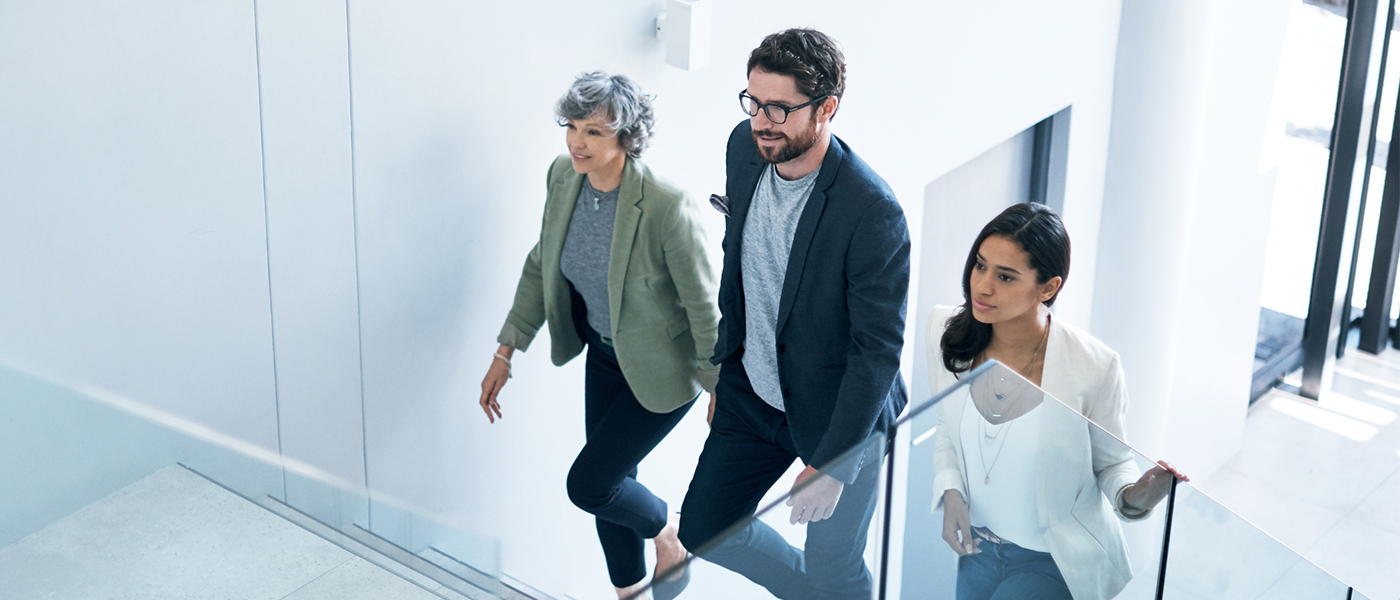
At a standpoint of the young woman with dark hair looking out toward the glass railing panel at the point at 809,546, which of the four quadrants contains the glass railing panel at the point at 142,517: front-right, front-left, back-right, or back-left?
front-right

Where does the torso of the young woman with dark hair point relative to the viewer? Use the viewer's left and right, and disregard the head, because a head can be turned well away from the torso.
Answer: facing the viewer and to the left of the viewer

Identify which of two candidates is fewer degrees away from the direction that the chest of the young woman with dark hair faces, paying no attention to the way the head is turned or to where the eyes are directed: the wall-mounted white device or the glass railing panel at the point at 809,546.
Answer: the glass railing panel

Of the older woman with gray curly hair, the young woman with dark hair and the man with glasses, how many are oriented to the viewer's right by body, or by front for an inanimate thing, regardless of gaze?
0

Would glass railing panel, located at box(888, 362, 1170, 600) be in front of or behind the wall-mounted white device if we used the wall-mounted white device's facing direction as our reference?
in front

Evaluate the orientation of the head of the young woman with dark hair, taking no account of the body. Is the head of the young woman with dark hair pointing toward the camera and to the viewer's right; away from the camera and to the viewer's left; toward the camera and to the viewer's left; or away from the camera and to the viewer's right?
toward the camera and to the viewer's left

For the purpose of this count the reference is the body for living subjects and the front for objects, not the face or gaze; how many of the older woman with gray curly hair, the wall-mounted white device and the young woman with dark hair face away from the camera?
0

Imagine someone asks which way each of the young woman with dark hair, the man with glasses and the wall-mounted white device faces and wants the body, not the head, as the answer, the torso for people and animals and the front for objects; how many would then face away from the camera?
0

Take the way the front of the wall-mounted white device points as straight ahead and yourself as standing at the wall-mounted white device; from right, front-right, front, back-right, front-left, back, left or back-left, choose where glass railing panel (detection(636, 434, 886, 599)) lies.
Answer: front-right

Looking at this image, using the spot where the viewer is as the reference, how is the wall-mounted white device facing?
facing the viewer and to the right of the viewer

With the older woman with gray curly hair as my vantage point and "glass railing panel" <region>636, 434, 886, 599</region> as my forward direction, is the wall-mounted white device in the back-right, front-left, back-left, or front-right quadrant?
back-left

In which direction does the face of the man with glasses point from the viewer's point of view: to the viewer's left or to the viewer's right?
to the viewer's left

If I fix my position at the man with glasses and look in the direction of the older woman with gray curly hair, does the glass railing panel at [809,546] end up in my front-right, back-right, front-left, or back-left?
back-left

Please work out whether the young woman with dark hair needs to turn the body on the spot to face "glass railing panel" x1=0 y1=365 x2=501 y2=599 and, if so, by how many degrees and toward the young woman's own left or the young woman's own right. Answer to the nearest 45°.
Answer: approximately 45° to the young woman's own right

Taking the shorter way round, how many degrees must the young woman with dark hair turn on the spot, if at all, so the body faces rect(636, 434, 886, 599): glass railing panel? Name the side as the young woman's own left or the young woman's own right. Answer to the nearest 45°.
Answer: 0° — they already face it

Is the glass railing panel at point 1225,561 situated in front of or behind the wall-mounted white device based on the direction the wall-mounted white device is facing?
in front
